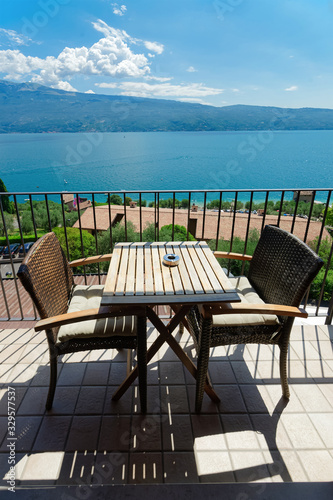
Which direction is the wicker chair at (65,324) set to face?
to the viewer's right

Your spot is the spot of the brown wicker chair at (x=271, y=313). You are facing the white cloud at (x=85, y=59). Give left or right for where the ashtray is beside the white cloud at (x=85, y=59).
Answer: left

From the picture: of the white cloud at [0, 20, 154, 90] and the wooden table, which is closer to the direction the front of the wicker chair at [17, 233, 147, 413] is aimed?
the wooden table

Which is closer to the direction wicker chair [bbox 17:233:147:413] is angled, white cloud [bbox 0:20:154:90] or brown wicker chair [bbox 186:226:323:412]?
the brown wicker chair

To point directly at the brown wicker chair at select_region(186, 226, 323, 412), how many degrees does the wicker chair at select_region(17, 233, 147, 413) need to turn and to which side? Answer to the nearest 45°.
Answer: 0° — it already faces it

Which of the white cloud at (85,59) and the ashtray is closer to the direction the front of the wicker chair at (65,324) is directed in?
the ashtray

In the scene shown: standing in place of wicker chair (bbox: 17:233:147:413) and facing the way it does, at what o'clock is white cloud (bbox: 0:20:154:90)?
The white cloud is roughly at 9 o'clock from the wicker chair.
